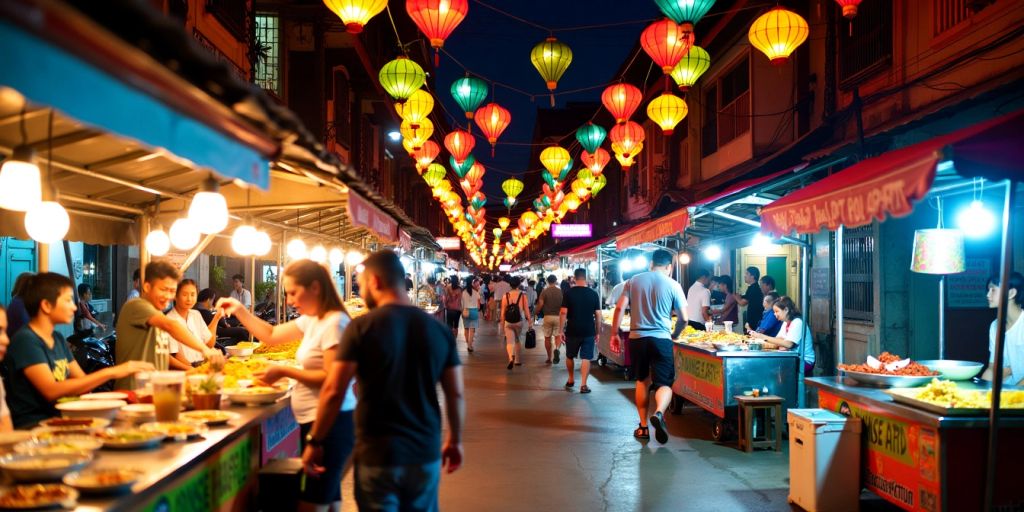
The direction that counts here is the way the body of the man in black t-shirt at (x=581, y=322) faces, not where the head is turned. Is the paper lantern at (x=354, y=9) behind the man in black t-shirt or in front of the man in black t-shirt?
behind

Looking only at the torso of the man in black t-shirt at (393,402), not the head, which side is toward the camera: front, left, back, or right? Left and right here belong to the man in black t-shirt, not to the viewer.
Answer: back

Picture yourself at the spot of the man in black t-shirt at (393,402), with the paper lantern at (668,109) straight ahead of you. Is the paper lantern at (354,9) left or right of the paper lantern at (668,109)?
left

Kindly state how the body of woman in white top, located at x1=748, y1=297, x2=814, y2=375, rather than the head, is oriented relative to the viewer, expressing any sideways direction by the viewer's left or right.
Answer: facing to the left of the viewer

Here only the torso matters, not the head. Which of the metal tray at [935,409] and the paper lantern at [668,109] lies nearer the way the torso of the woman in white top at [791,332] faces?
the paper lantern

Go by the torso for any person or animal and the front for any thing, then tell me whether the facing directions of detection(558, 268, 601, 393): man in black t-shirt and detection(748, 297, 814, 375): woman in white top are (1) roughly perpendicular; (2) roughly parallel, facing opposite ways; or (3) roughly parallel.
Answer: roughly perpendicular

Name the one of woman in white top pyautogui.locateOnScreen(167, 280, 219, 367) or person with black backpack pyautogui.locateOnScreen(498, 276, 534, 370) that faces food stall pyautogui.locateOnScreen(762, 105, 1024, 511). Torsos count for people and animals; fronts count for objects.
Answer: woman in white top pyautogui.locateOnScreen(167, 280, 219, 367)

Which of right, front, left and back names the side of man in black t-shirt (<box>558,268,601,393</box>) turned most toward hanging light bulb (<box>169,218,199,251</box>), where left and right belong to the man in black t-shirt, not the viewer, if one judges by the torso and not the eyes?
back

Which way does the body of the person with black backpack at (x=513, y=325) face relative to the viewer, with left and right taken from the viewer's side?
facing away from the viewer

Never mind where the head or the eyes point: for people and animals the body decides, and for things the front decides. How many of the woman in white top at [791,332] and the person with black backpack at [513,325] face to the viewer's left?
1

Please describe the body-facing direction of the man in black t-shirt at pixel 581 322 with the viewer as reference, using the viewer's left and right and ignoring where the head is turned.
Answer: facing away from the viewer

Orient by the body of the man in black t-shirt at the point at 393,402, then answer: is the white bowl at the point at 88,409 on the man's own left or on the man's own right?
on the man's own left
